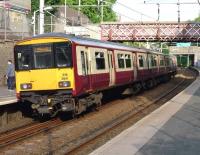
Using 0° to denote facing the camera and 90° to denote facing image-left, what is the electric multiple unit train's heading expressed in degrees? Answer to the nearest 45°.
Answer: approximately 45°

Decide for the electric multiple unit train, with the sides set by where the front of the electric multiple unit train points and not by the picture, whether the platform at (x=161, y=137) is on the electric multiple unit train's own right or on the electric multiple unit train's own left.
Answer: on the electric multiple unit train's own left
